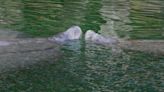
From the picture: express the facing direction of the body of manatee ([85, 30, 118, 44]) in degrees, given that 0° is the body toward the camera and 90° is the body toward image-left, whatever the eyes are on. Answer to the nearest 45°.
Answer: approximately 90°
